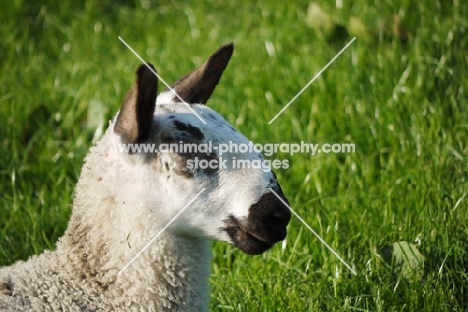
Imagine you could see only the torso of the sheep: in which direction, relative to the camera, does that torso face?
to the viewer's right
